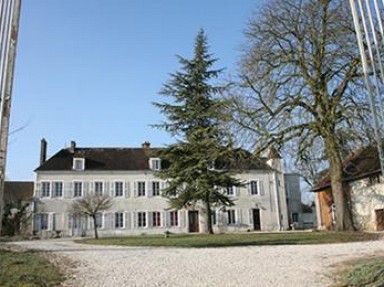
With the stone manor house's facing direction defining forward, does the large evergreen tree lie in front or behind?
in front

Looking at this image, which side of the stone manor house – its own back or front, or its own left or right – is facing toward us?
front

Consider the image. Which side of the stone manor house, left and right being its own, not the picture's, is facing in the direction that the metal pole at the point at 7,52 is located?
front

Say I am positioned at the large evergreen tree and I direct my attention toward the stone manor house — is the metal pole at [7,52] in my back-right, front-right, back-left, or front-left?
back-left
